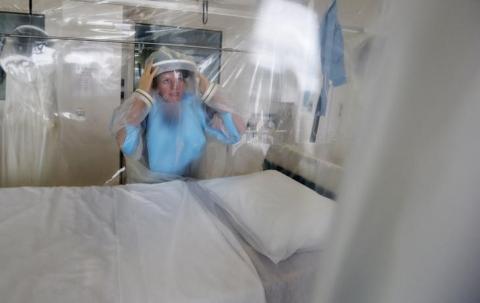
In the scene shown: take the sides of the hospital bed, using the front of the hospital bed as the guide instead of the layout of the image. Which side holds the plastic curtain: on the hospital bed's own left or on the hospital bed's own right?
on the hospital bed's own left

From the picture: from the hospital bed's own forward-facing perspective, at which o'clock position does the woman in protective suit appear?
The woman in protective suit is roughly at 3 o'clock from the hospital bed.

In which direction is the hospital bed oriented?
to the viewer's left
